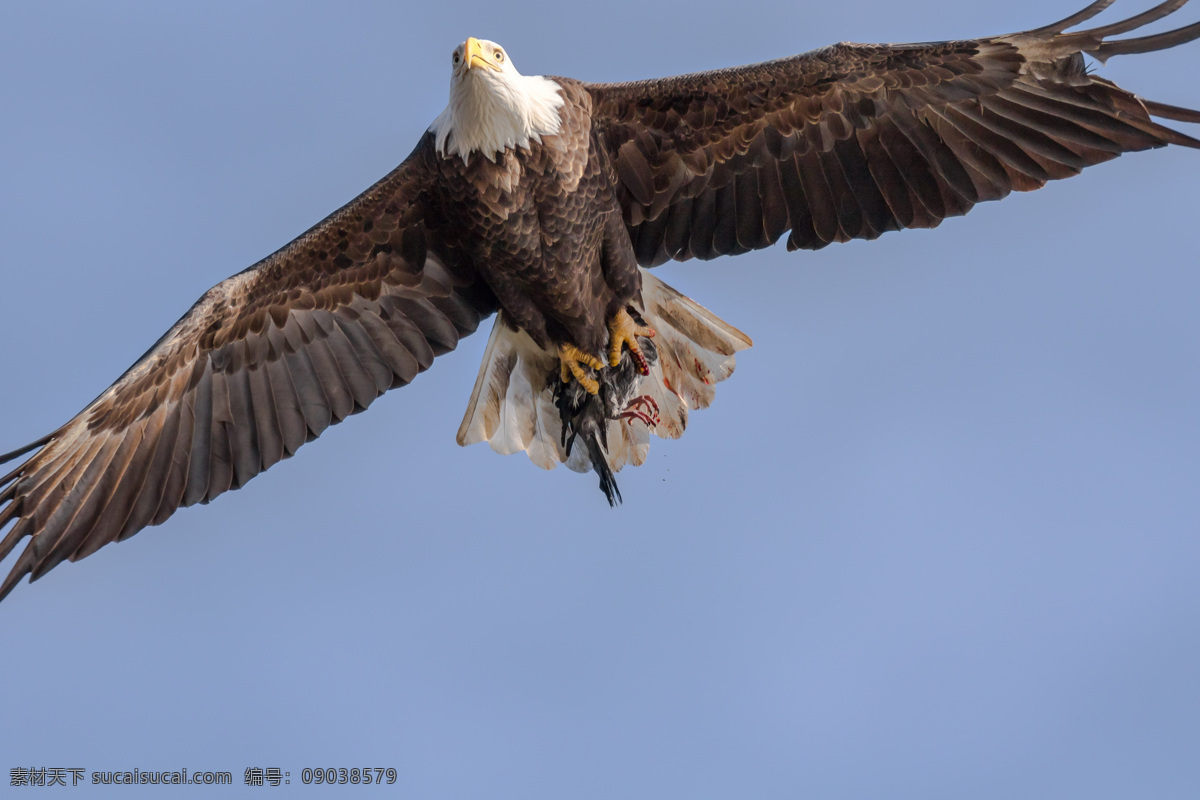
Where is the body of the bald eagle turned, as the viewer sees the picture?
toward the camera
